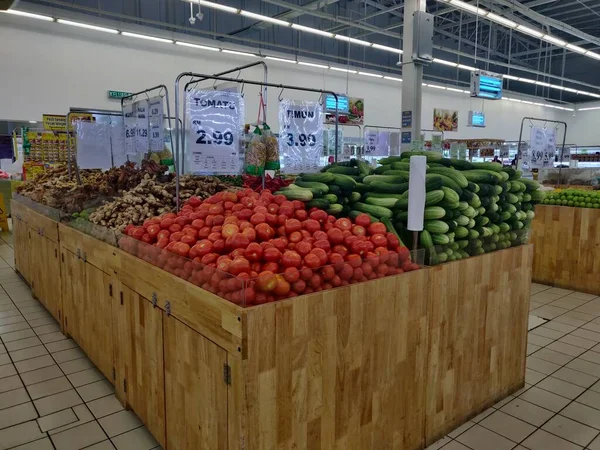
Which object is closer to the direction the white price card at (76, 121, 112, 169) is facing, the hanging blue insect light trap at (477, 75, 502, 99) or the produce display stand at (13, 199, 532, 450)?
the produce display stand

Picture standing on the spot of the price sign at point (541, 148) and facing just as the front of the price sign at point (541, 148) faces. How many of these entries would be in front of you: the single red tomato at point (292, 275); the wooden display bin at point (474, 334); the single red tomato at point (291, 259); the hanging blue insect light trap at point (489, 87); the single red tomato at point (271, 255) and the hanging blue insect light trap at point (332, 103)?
4

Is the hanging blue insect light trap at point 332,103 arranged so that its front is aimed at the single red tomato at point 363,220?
yes

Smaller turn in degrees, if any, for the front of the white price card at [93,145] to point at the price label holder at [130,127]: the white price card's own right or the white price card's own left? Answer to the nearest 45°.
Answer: approximately 45° to the white price card's own left

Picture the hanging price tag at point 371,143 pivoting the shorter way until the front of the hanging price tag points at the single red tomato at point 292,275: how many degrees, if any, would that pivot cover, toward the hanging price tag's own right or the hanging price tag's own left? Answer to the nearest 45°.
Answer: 0° — it already faces it

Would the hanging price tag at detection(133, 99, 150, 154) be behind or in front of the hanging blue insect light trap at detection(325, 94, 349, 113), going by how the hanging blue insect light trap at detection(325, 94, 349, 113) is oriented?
in front

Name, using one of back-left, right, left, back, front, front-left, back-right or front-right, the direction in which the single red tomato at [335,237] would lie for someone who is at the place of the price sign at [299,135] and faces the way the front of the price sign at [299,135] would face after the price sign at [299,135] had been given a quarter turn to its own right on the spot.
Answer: left

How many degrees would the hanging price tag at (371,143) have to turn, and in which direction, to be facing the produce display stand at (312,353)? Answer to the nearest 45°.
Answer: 0° — it already faces it

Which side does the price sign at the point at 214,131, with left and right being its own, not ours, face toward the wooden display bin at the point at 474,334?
left

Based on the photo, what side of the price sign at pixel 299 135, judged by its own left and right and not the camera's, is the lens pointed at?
front

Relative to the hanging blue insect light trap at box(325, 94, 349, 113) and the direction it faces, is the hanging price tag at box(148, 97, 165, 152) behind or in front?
in front

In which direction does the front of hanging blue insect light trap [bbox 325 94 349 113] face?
toward the camera

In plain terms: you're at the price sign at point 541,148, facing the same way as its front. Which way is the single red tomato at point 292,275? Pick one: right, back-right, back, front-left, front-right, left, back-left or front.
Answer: front
